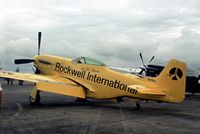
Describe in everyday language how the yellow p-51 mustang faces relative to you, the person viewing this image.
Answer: facing away from the viewer and to the left of the viewer
